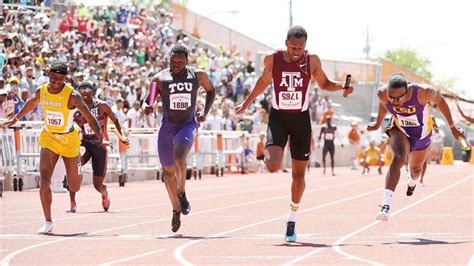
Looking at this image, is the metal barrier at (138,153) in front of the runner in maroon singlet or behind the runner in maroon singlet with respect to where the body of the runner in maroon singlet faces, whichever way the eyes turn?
behind

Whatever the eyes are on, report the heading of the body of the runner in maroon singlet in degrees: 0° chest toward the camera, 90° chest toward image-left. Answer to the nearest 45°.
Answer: approximately 0°

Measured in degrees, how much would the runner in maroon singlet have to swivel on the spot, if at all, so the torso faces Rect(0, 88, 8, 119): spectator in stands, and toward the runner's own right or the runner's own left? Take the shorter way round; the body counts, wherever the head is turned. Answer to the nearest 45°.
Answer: approximately 135° to the runner's own right
